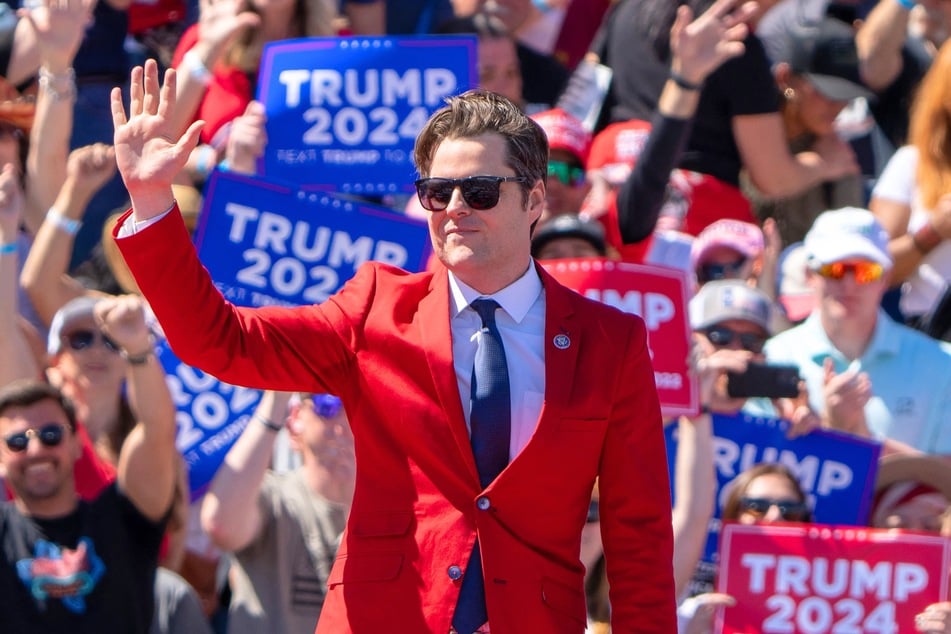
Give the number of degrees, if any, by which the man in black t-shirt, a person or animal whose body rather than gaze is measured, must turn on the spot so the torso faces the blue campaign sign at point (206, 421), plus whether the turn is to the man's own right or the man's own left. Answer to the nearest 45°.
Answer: approximately 135° to the man's own left

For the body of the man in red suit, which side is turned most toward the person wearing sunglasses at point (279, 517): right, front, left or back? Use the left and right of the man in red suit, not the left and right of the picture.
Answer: back

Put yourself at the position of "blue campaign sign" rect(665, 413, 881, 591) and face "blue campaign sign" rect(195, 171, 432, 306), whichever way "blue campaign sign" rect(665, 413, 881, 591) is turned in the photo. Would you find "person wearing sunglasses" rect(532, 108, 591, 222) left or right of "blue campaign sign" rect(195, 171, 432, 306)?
right

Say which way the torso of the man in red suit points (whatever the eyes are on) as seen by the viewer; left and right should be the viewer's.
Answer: facing the viewer

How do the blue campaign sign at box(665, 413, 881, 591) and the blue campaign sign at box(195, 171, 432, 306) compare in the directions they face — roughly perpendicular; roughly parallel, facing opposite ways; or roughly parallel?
roughly parallel

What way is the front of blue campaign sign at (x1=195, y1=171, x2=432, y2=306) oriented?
toward the camera

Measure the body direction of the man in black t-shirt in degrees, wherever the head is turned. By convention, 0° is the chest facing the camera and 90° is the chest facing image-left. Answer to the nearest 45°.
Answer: approximately 0°

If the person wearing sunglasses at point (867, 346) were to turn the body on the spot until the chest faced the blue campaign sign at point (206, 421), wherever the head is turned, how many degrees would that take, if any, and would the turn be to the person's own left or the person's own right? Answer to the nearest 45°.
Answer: approximately 45° to the person's own right
